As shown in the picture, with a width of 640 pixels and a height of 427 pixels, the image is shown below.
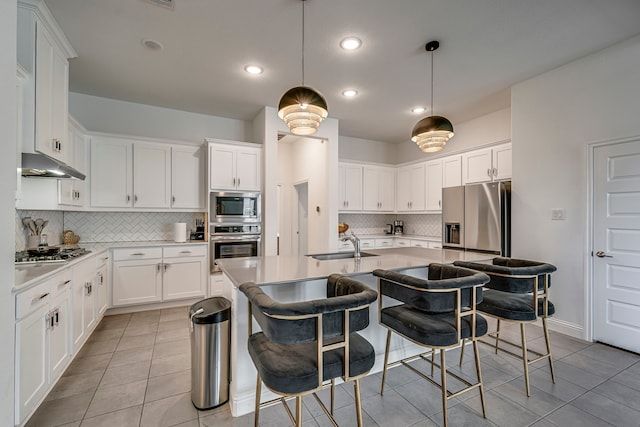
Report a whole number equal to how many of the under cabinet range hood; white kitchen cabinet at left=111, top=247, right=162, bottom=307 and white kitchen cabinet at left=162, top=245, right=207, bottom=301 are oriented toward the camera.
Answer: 2

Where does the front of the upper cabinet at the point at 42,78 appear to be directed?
to the viewer's right

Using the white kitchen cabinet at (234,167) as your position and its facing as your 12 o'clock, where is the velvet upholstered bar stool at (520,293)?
The velvet upholstered bar stool is roughly at 11 o'clock from the white kitchen cabinet.

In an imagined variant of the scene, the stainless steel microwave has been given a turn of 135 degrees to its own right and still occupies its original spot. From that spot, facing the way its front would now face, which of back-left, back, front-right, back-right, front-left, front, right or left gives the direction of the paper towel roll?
front-left

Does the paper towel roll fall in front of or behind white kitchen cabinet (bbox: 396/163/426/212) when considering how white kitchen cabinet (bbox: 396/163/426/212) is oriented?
in front

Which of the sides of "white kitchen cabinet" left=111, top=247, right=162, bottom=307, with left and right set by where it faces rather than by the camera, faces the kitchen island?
front

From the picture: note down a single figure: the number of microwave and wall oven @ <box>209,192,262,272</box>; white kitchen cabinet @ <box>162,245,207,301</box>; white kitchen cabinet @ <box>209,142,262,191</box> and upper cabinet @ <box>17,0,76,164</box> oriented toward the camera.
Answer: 3

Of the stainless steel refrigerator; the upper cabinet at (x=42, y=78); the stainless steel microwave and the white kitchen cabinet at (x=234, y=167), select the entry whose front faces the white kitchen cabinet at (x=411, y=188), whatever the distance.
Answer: the upper cabinet

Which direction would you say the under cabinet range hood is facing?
to the viewer's right
